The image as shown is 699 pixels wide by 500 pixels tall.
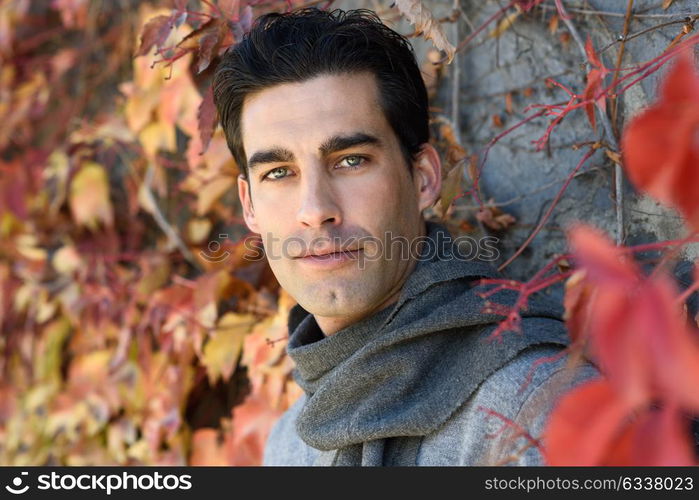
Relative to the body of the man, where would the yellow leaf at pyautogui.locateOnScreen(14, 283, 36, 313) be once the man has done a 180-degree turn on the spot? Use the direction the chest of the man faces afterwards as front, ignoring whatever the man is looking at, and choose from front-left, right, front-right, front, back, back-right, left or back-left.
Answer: left

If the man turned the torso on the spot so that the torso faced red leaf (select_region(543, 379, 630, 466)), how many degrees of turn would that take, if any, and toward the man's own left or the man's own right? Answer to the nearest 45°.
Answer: approximately 45° to the man's own left

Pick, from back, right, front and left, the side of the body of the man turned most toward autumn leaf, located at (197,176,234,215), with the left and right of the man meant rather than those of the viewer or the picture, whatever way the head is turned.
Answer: right

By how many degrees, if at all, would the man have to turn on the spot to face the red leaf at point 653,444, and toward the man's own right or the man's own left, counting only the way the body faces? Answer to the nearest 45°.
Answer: approximately 45° to the man's own left

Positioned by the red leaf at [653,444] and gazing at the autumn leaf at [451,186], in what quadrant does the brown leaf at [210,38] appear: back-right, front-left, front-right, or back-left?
front-left

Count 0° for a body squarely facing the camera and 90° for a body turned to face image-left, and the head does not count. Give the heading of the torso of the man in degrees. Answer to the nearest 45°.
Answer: approximately 45°

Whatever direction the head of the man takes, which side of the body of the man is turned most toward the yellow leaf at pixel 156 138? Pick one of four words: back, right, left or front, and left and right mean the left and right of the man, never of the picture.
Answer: right

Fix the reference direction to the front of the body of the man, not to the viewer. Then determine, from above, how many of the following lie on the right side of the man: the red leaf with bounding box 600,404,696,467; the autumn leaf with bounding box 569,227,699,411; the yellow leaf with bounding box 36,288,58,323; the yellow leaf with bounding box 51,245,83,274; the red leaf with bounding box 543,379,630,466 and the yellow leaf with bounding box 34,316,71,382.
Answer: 3

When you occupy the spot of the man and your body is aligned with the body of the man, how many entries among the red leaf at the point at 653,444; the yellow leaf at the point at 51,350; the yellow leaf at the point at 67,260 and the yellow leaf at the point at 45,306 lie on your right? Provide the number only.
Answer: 3

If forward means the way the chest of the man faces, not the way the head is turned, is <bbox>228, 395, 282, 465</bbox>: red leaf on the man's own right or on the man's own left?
on the man's own right

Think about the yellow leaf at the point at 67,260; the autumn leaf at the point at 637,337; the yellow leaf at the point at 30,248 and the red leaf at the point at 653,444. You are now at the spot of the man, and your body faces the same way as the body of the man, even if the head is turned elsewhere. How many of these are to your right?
2
